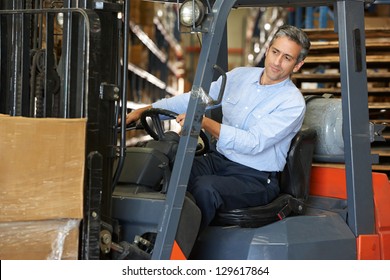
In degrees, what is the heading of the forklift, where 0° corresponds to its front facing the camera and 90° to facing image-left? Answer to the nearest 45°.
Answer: approximately 90°

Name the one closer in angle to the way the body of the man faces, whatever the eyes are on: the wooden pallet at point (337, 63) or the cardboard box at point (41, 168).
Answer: the cardboard box

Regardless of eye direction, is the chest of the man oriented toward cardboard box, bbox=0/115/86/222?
yes

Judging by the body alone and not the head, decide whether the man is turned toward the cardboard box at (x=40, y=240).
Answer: yes

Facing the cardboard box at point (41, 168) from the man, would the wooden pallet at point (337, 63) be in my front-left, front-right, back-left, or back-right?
back-right

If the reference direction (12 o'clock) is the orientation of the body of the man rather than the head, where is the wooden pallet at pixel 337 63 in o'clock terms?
The wooden pallet is roughly at 5 o'clock from the man.

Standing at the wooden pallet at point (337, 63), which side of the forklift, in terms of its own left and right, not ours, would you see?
back
